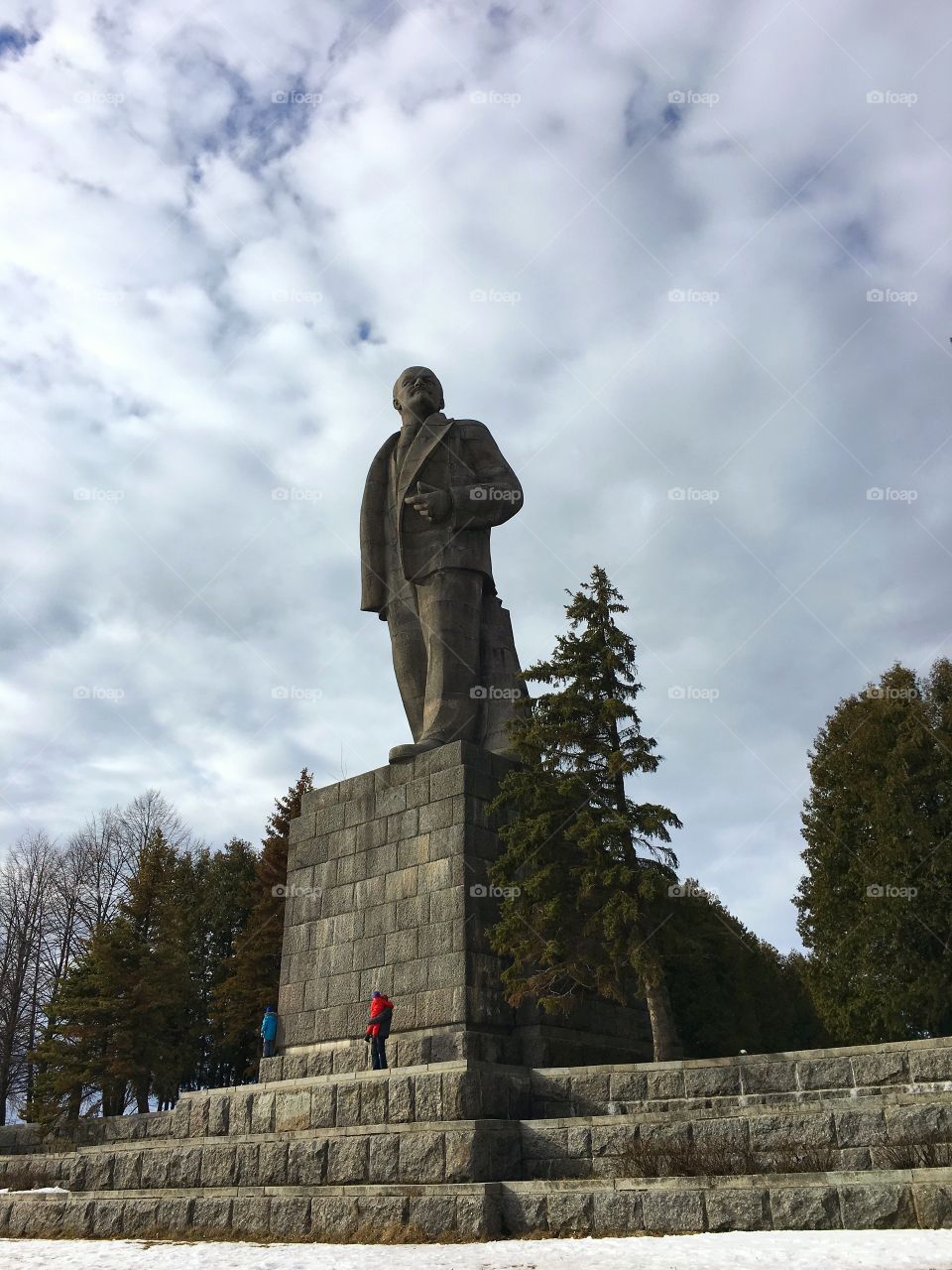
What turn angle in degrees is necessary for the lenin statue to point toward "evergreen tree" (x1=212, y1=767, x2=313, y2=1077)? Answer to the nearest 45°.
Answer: approximately 135° to its right

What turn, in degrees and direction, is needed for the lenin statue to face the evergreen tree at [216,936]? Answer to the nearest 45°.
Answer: approximately 135° to its right

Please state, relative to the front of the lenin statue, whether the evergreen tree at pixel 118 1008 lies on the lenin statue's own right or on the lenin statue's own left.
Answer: on the lenin statue's own right

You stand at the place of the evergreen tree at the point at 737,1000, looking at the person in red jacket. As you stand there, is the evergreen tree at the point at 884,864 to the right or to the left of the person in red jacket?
left
